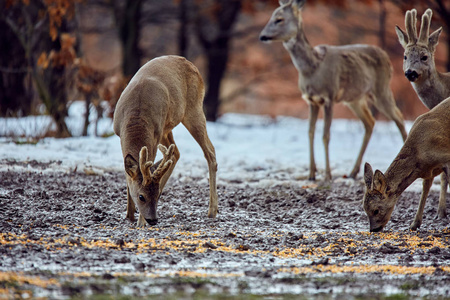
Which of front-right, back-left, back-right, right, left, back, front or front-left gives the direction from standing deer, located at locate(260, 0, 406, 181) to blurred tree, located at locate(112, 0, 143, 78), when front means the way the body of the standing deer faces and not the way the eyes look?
right

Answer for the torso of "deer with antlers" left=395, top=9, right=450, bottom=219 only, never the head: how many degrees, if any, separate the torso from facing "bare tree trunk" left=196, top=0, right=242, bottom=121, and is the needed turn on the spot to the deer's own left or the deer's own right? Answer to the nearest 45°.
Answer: approximately 90° to the deer's own right

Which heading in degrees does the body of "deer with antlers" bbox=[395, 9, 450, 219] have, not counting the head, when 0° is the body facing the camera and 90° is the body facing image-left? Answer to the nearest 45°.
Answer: approximately 45°

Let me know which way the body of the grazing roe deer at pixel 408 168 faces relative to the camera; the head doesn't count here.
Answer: to the viewer's left

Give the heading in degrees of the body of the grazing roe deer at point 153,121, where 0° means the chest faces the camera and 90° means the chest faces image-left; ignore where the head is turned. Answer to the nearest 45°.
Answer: approximately 45°

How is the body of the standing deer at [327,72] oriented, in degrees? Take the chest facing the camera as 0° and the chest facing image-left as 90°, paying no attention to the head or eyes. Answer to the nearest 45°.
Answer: approximately 45°

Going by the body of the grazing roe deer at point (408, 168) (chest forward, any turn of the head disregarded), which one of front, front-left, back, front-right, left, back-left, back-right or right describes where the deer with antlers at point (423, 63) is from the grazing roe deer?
right

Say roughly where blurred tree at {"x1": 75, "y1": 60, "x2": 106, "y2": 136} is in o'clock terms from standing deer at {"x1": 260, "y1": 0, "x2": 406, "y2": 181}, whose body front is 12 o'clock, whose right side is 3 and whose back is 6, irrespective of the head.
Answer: The blurred tree is roughly at 2 o'clock from the standing deer.

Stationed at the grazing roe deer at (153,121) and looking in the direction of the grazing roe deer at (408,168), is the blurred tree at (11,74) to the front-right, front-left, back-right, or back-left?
back-left
